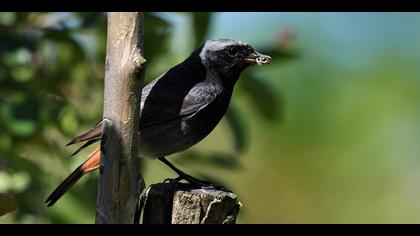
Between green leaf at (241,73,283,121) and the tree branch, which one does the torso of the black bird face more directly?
the green leaf

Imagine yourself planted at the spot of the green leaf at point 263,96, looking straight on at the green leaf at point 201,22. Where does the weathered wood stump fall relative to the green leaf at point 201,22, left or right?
left

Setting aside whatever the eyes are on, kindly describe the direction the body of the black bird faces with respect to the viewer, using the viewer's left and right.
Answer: facing to the right of the viewer

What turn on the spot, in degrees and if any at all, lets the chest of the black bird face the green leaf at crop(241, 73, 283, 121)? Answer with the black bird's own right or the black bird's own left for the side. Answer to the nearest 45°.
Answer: approximately 45° to the black bird's own left
